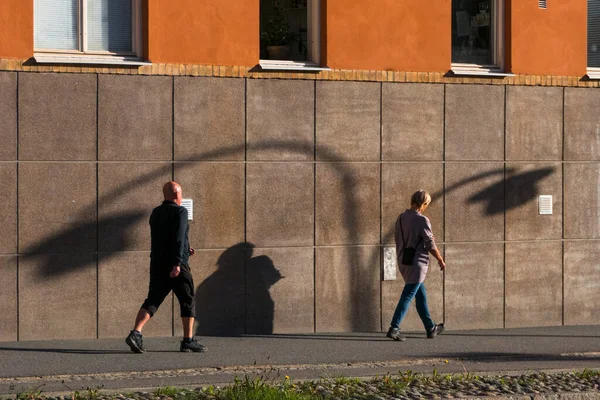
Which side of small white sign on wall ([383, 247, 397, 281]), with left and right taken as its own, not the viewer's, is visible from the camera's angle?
front

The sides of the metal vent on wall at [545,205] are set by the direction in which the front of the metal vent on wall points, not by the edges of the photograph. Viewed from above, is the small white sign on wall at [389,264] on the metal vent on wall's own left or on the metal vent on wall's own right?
on the metal vent on wall's own right

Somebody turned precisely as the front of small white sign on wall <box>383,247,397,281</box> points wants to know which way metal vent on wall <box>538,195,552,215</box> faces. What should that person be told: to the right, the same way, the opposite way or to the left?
the same way

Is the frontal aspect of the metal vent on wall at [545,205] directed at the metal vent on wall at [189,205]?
no

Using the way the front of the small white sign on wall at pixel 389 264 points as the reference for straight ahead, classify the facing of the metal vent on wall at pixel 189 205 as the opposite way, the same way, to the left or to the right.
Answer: the same way

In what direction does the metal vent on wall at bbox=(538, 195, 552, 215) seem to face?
toward the camera

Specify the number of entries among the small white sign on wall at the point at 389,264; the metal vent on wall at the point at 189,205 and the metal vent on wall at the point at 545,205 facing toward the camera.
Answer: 3

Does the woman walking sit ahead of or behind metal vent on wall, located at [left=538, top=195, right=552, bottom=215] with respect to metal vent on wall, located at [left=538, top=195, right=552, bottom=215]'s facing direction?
ahead

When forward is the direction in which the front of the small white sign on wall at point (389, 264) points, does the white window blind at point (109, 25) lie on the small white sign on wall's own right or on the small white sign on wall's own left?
on the small white sign on wall's own right

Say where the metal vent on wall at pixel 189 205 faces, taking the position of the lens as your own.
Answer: facing the viewer

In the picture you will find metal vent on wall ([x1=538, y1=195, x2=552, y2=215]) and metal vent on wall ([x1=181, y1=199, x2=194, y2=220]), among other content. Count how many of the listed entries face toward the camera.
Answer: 2

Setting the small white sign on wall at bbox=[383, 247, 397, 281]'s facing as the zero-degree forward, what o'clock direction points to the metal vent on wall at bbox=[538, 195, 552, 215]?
The metal vent on wall is roughly at 8 o'clock from the small white sign on wall.
